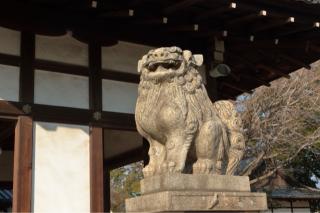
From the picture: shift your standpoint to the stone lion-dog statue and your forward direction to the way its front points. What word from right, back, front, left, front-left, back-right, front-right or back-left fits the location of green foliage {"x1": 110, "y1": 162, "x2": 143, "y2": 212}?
back-right

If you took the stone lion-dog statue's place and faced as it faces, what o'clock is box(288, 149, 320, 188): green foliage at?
The green foliage is roughly at 5 o'clock from the stone lion-dog statue.

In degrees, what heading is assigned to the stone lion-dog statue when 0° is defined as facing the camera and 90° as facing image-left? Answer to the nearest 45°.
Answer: approximately 45°
